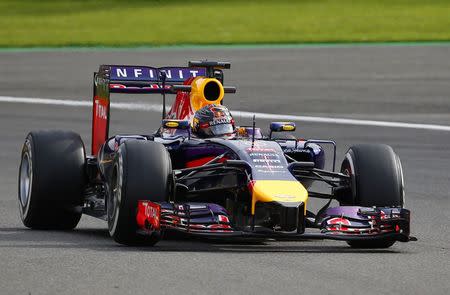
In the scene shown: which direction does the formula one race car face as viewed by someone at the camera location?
facing the viewer
